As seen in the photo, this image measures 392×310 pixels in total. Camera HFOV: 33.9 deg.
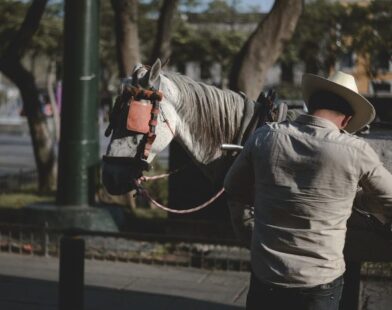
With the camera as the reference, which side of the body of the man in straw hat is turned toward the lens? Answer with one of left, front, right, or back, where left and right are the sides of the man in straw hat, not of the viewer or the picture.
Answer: back

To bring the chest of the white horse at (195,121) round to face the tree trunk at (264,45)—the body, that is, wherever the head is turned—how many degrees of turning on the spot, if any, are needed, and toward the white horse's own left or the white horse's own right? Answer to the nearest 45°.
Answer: approximately 90° to the white horse's own right

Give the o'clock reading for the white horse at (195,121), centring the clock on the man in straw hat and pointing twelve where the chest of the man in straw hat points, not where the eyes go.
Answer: The white horse is roughly at 11 o'clock from the man in straw hat.

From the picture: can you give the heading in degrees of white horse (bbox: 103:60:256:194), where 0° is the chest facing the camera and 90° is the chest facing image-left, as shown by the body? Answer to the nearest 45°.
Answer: approximately 90°

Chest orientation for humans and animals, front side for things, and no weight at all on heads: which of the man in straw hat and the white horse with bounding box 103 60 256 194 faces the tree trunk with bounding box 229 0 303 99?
the man in straw hat

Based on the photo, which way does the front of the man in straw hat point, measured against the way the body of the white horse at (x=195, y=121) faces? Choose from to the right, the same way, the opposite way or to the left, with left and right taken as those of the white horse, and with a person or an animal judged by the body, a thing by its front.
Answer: to the right

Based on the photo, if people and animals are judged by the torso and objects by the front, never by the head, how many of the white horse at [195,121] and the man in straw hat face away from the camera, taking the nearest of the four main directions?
1

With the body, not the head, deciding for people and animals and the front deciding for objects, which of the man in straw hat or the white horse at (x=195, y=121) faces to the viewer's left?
the white horse
